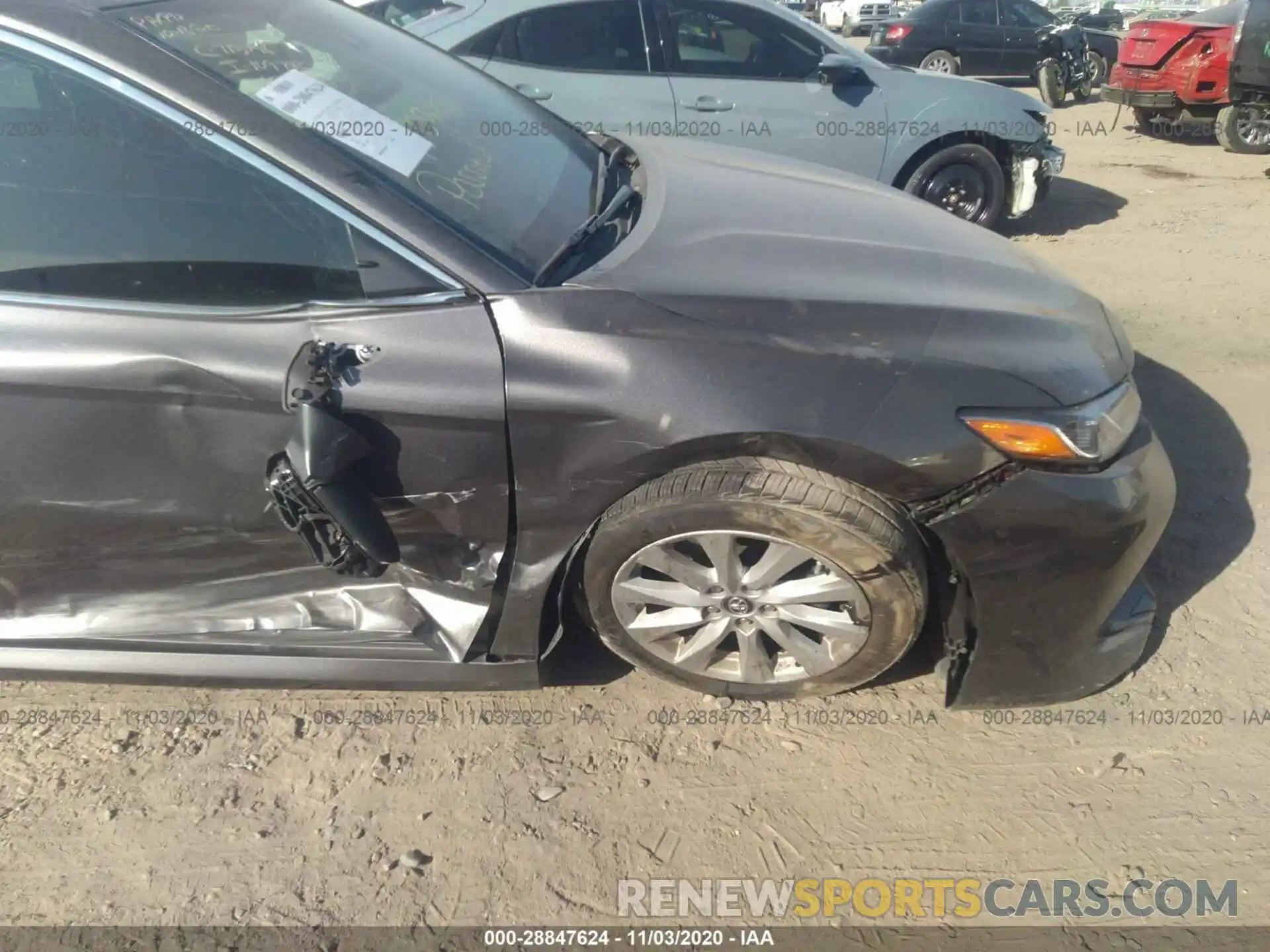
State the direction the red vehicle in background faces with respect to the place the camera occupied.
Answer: facing away from the viewer and to the right of the viewer

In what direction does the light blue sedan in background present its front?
to the viewer's right

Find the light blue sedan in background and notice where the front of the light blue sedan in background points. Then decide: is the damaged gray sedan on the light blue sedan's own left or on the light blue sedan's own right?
on the light blue sedan's own right

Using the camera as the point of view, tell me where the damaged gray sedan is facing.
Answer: facing to the right of the viewer

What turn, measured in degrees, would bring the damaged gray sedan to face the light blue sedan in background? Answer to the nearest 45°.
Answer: approximately 90° to its left

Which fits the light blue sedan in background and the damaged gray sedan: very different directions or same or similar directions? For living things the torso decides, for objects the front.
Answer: same or similar directions

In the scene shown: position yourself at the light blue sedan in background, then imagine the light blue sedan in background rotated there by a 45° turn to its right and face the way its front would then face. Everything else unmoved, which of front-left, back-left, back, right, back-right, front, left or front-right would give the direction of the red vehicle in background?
left

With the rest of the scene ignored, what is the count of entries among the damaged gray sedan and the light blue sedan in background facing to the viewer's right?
2

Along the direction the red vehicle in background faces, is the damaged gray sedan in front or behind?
behind

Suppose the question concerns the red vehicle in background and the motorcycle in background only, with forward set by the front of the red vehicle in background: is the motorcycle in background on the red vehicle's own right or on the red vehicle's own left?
on the red vehicle's own left
